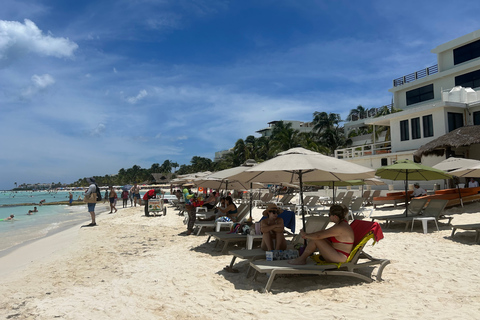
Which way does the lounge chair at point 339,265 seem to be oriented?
to the viewer's left

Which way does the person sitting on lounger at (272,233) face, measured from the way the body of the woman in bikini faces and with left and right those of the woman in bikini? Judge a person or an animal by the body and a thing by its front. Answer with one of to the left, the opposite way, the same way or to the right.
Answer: to the left

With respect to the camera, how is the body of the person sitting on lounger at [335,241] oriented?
to the viewer's left

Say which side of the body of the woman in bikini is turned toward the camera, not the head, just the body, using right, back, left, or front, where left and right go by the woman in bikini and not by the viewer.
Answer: left

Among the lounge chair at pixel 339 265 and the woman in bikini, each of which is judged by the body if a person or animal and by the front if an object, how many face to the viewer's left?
2

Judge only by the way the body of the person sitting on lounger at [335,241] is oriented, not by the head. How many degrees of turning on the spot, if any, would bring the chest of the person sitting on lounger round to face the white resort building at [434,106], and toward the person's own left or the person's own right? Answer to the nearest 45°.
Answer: approximately 90° to the person's own right

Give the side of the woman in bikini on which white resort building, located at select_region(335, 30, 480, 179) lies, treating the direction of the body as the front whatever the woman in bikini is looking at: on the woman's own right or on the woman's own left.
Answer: on the woman's own right

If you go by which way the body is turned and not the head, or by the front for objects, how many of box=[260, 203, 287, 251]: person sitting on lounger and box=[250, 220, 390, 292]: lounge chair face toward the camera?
1
